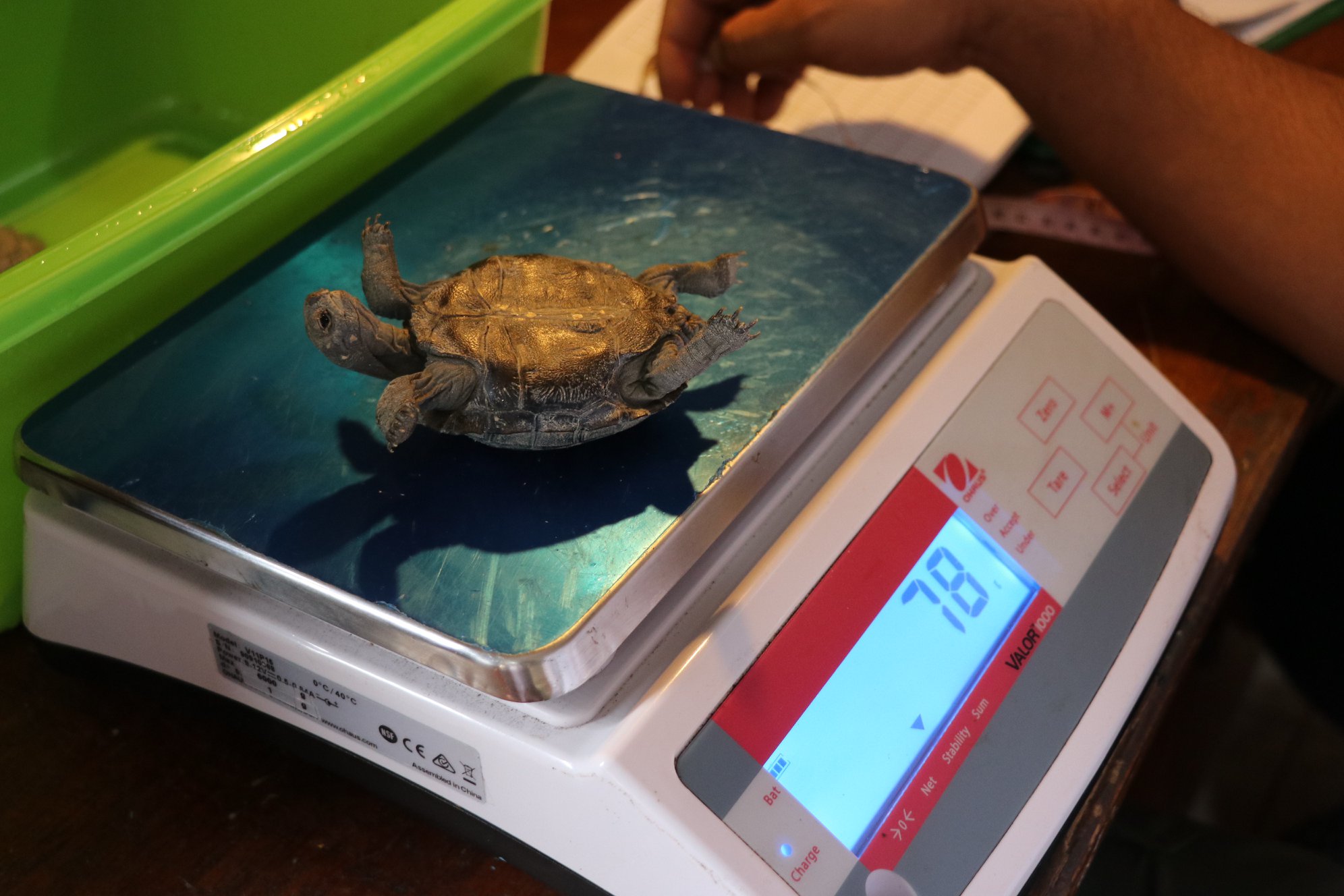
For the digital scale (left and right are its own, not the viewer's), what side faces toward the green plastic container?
back

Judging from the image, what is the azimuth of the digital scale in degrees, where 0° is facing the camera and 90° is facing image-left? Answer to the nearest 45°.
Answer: approximately 315°
